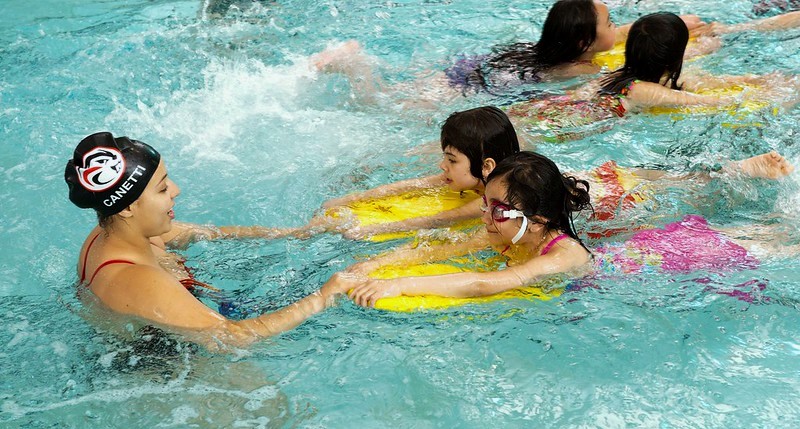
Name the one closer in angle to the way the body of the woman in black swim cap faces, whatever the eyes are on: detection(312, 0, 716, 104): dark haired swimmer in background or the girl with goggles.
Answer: the girl with goggles

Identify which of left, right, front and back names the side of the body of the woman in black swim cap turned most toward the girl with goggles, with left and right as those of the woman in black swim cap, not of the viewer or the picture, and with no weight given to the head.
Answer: front

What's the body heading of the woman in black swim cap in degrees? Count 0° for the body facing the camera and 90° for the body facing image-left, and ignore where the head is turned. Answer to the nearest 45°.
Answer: approximately 270°

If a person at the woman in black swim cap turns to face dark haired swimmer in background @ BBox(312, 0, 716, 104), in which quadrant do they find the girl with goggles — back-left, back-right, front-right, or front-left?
front-right

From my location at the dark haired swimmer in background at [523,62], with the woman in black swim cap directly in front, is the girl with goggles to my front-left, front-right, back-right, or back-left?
front-left

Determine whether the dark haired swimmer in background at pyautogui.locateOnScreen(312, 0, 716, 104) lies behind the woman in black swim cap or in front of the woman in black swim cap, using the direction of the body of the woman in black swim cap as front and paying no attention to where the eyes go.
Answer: in front

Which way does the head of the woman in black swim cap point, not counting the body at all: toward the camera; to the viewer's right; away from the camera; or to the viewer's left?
to the viewer's right

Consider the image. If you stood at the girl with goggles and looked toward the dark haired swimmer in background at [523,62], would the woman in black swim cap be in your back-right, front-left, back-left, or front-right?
back-left
